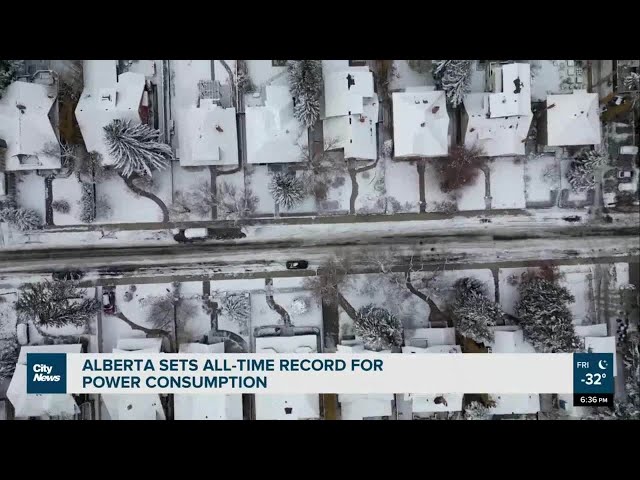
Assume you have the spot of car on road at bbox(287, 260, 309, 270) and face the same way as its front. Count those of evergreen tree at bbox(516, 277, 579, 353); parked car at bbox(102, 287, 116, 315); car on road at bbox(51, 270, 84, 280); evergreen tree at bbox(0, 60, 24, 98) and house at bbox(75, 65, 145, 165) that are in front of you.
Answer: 1

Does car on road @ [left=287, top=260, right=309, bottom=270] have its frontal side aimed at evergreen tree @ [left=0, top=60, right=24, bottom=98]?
no

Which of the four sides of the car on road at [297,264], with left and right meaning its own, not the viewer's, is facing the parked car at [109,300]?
back

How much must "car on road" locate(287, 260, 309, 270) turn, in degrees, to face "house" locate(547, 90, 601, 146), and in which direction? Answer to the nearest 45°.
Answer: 0° — it already faces it

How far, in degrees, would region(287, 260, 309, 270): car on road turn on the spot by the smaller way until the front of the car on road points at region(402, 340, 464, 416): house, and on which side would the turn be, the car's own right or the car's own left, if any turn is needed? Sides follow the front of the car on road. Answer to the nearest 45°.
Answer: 0° — it already faces it

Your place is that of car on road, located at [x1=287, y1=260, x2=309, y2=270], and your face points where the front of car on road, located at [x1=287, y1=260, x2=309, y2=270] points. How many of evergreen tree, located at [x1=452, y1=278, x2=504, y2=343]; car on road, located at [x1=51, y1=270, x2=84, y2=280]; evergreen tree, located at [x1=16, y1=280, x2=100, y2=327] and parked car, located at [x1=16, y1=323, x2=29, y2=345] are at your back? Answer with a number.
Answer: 3

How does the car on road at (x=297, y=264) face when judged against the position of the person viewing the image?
facing to the right of the viewer

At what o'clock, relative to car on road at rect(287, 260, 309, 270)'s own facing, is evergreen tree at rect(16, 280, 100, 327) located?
The evergreen tree is roughly at 6 o'clock from the car on road.

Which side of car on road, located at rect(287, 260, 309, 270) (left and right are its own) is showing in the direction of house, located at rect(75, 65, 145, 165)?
back

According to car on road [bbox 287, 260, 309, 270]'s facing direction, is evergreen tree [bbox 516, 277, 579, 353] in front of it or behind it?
in front

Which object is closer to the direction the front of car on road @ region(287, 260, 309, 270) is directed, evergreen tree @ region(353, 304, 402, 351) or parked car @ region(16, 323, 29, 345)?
the evergreen tree
